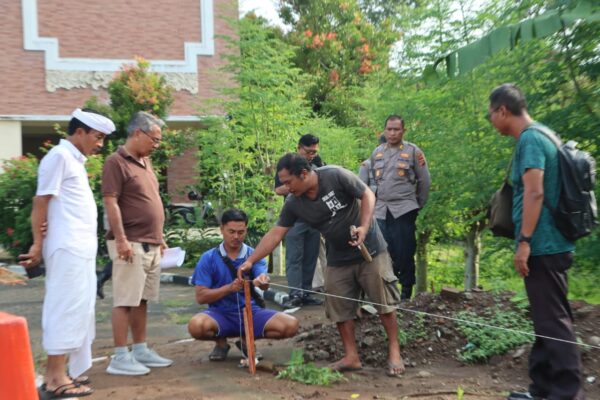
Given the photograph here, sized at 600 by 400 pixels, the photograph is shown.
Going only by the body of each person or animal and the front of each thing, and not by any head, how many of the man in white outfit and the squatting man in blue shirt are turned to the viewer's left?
0

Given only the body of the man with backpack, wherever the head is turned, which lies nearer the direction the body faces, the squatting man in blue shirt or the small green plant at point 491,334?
the squatting man in blue shirt

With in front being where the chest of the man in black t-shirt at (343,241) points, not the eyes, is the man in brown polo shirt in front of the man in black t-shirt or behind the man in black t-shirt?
in front

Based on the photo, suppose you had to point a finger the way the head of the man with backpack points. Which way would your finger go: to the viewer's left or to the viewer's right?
to the viewer's left

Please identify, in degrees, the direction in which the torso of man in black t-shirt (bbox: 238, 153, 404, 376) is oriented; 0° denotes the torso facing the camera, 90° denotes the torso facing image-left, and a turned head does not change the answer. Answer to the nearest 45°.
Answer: approximately 45°

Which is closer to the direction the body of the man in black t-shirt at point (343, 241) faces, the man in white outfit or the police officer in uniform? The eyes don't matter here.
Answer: the man in white outfit

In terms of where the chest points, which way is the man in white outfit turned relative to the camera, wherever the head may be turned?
to the viewer's right

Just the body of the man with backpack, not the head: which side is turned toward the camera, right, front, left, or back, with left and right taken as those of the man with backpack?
left

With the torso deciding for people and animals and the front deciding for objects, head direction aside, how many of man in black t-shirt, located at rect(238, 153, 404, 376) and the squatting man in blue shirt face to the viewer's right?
0

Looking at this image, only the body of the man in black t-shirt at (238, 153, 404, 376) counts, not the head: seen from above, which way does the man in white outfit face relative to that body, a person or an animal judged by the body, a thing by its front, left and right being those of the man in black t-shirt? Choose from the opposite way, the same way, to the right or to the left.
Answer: the opposite way

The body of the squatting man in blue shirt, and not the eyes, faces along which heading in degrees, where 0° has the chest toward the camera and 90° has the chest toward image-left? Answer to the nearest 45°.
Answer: approximately 0°

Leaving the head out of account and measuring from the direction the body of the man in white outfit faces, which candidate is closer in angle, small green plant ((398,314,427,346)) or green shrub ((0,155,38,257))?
the small green plant

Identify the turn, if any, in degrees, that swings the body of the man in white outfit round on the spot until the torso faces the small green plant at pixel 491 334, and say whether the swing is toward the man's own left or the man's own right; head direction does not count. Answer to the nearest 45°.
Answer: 0° — they already face it

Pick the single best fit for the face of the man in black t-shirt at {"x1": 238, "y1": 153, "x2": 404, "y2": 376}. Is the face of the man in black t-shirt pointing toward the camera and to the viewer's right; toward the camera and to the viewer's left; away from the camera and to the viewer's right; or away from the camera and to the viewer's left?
toward the camera and to the viewer's left
